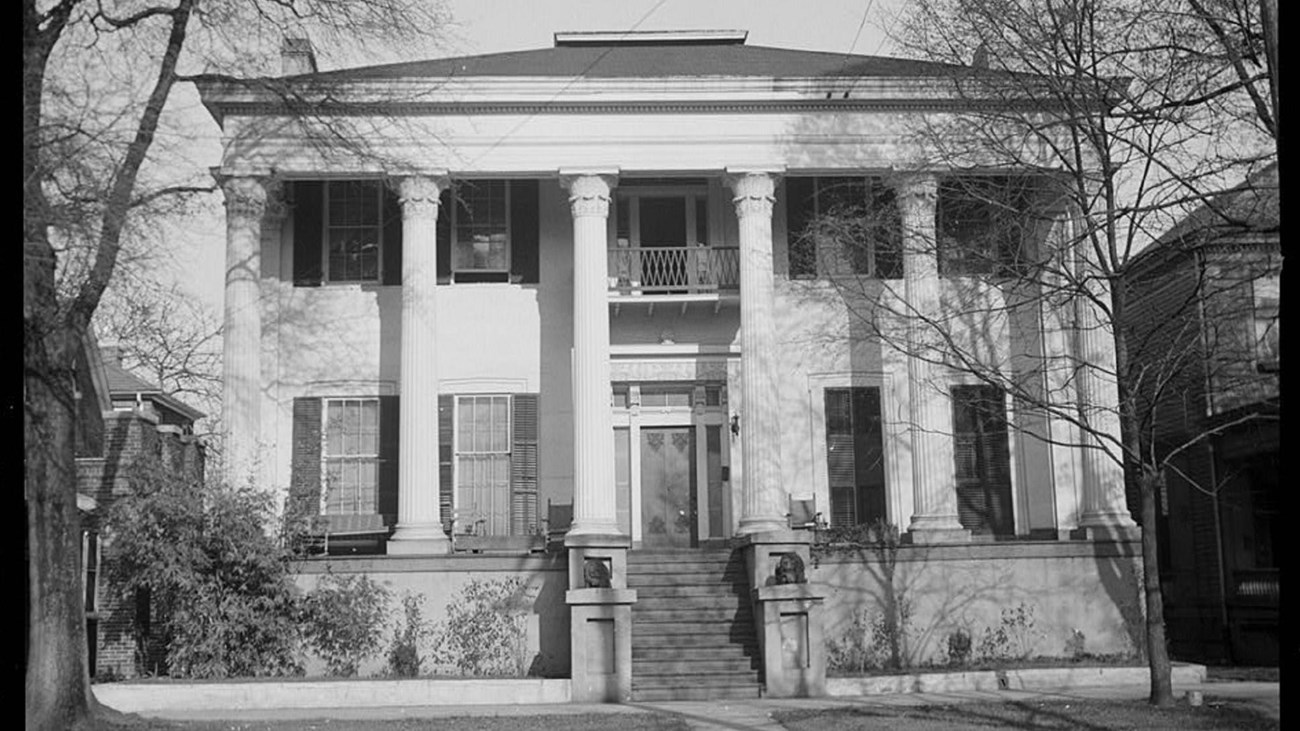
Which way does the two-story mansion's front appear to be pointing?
toward the camera

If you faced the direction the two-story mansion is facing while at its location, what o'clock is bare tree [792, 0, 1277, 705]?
The bare tree is roughly at 11 o'clock from the two-story mansion.

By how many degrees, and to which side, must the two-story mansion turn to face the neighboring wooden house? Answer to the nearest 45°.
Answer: approximately 90° to its left

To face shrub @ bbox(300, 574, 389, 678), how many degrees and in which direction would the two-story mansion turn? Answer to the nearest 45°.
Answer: approximately 45° to its right

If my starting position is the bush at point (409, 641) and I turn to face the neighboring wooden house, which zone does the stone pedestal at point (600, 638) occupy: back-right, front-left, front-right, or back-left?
front-right

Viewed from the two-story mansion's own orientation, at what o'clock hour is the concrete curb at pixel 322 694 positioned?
The concrete curb is roughly at 1 o'clock from the two-story mansion.

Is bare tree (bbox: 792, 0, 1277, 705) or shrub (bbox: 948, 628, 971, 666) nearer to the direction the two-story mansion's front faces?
the bare tree

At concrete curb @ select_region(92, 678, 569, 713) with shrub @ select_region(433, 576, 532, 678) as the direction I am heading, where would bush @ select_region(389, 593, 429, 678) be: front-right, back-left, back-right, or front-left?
front-left
